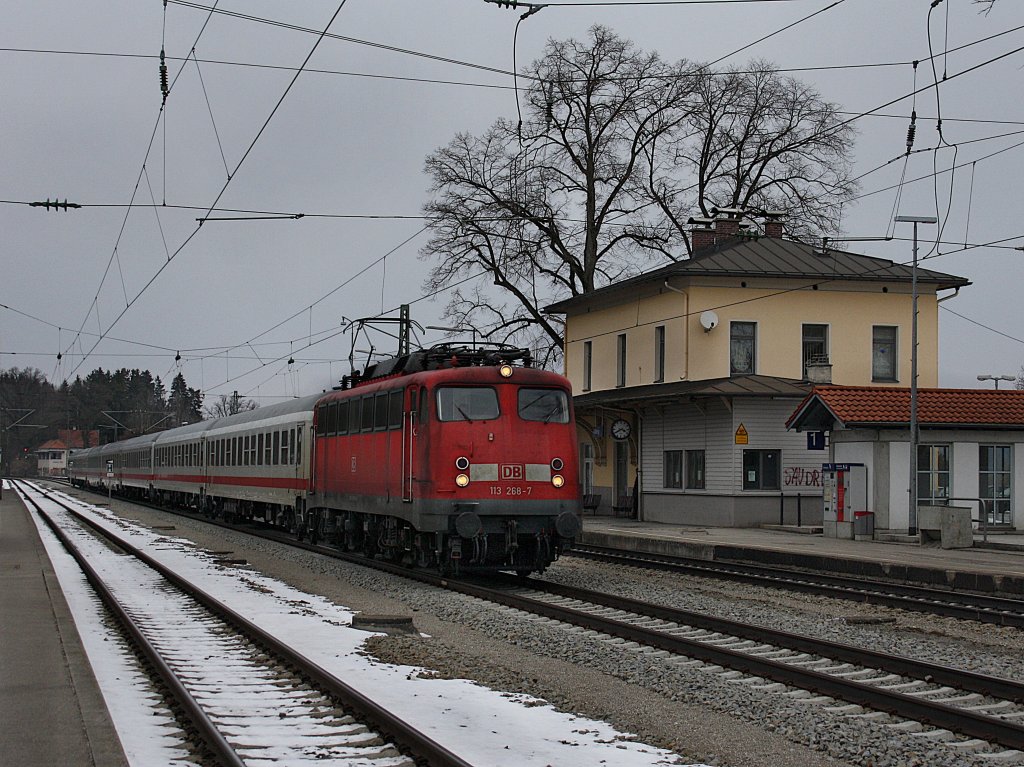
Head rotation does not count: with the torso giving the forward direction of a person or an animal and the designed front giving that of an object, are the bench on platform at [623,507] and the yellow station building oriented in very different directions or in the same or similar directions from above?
same or similar directions

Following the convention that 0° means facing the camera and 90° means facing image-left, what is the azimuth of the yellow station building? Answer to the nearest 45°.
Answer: approximately 45°

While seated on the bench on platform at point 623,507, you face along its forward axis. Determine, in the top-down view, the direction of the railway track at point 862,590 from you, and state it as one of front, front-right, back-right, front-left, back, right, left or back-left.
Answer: front-left

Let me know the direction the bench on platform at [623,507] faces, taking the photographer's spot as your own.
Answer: facing the viewer and to the left of the viewer

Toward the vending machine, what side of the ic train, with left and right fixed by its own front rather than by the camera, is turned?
left

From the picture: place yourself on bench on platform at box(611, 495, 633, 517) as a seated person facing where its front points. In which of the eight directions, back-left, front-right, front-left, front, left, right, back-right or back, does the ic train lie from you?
front-left

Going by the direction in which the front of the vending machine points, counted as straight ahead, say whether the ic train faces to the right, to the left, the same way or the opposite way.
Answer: to the left

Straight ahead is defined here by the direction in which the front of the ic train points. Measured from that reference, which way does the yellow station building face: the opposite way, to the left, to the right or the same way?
to the right

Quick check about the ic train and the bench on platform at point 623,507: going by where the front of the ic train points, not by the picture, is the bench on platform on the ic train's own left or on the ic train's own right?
on the ic train's own left

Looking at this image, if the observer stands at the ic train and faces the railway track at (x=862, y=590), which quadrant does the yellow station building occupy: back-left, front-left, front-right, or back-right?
front-left

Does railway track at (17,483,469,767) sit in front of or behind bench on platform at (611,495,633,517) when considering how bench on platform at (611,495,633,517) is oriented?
in front

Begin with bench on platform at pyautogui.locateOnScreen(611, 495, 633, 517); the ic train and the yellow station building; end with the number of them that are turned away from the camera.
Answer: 0

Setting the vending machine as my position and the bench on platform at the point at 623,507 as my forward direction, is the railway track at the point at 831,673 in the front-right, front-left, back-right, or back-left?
back-left

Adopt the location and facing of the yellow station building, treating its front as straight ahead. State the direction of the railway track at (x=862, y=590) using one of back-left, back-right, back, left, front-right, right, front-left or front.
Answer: front-left
